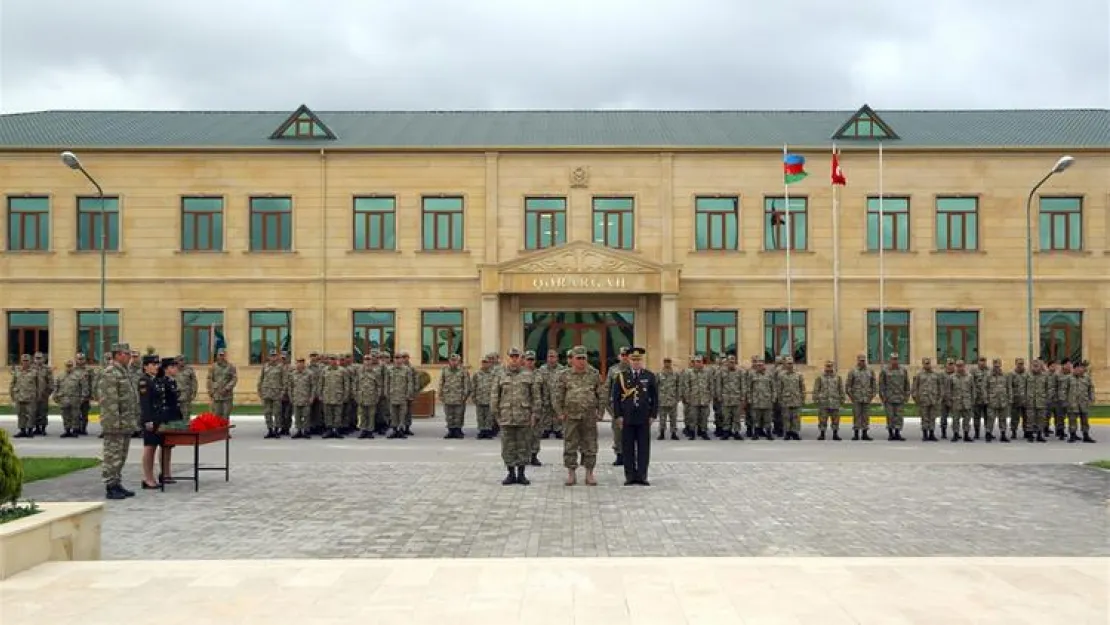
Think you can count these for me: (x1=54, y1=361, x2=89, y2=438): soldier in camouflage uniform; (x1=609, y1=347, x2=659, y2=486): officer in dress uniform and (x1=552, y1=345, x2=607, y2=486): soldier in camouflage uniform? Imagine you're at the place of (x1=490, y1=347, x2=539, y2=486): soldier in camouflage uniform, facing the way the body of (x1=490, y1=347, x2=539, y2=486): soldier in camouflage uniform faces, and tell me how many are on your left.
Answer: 2

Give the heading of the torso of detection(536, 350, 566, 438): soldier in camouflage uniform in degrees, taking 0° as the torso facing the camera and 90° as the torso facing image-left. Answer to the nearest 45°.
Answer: approximately 0°

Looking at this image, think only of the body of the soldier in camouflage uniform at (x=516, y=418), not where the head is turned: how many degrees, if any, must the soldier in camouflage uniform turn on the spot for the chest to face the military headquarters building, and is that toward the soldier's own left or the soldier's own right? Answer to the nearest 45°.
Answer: approximately 180°

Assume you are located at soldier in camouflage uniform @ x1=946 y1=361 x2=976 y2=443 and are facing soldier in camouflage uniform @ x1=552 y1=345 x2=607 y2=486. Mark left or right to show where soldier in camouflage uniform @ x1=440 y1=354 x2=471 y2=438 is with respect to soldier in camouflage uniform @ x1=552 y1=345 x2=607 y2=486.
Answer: right

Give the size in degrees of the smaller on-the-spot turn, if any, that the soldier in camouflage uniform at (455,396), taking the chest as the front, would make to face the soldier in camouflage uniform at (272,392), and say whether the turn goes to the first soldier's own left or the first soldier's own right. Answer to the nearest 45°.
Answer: approximately 90° to the first soldier's own right
